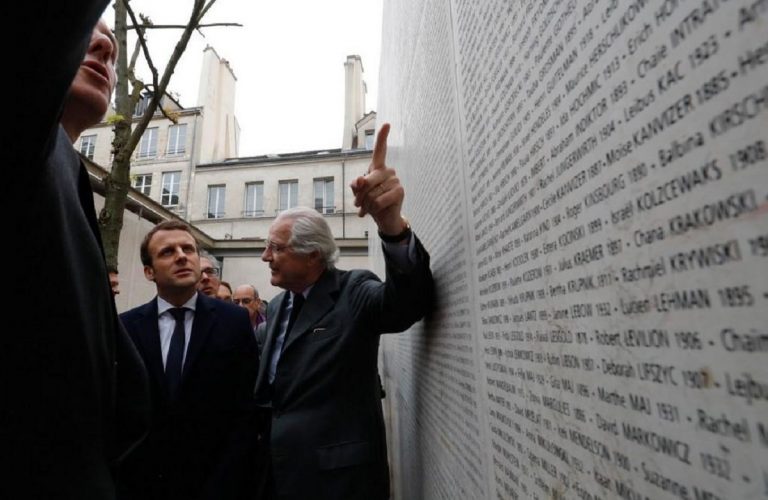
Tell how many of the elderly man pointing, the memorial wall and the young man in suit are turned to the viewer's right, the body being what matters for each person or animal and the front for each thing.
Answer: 0

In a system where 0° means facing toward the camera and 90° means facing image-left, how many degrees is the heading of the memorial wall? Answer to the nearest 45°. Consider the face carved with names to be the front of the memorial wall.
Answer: approximately 45°

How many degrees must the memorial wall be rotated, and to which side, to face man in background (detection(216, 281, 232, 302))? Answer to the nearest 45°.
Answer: approximately 90° to its right

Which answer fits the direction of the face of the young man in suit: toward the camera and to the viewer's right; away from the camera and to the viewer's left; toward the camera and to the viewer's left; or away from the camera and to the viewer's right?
toward the camera and to the viewer's right

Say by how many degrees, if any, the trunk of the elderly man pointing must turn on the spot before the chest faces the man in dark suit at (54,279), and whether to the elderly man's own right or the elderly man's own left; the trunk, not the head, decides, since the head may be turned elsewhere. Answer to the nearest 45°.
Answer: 0° — they already face them

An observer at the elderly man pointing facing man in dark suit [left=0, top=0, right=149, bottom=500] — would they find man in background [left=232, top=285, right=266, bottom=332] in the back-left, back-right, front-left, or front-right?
back-right

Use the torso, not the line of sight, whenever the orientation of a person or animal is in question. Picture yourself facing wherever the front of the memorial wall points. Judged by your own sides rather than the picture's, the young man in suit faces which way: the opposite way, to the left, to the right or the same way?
to the left

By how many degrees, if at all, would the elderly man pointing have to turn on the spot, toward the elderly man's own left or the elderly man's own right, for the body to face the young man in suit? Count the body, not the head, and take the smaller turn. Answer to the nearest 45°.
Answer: approximately 90° to the elderly man's own right

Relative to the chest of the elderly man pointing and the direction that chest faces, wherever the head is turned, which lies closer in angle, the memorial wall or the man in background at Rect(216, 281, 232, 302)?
the memorial wall

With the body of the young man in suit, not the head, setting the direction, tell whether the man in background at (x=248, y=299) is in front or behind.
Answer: behind

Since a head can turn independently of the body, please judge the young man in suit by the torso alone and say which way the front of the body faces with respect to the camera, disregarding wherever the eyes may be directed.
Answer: toward the camera

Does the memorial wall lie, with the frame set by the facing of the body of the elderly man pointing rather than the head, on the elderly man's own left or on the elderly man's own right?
on the elderly man's own left

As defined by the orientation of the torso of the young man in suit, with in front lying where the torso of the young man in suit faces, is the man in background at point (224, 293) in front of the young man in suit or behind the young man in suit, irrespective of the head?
behind

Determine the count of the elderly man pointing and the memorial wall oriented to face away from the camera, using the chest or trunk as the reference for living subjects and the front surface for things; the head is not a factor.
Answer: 0

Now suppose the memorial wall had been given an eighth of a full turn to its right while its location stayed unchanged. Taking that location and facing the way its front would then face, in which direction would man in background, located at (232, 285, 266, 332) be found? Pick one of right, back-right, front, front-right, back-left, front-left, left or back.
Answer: front-right

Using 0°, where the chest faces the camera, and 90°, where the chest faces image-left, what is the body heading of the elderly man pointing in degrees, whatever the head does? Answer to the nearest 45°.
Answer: approximately 45°
